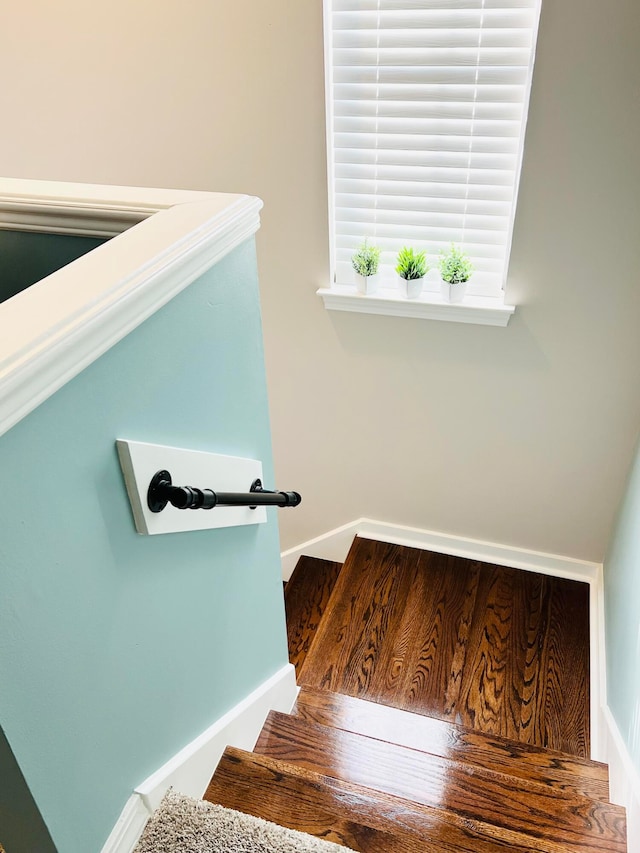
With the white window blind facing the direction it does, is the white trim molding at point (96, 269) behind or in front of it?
in front

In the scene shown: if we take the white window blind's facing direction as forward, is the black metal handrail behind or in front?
in front

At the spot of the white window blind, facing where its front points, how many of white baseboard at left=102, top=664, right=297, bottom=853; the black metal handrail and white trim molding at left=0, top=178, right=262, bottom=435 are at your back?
0

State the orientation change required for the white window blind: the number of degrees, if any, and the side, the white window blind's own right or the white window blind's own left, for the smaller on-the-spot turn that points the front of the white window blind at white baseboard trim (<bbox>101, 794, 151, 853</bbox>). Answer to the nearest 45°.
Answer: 0° — it already faces it

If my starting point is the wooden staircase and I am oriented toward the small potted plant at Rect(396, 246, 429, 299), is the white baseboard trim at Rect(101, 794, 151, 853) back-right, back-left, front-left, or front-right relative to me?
back-left

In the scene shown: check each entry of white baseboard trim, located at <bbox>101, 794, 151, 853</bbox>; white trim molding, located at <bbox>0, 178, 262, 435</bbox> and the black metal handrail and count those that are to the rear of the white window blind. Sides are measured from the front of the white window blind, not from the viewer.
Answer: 0

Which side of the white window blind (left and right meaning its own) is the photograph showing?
front
